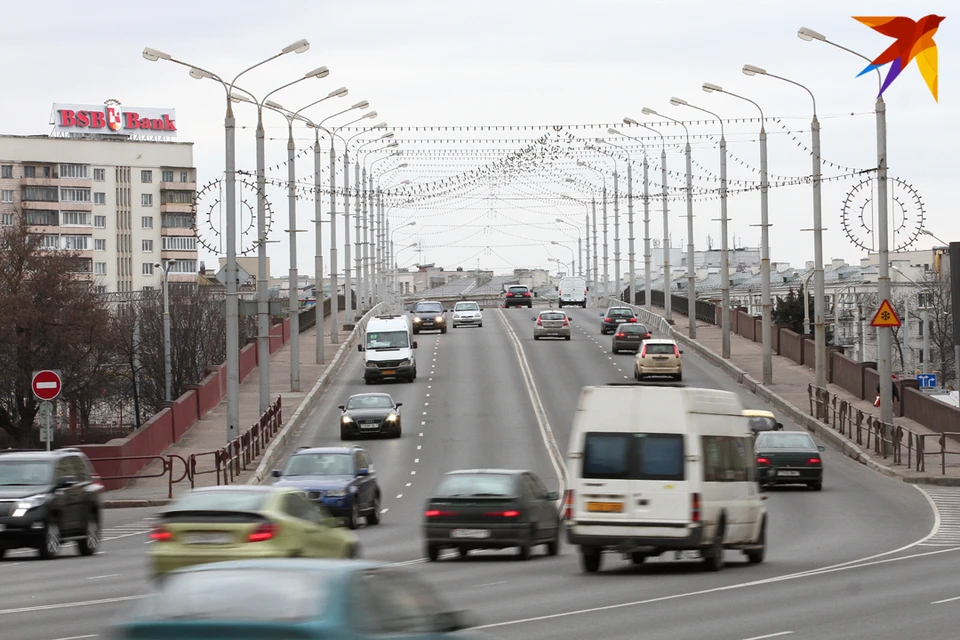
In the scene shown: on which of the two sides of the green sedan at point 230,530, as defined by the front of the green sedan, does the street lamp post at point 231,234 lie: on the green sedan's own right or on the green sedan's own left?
on the green sedan's own left

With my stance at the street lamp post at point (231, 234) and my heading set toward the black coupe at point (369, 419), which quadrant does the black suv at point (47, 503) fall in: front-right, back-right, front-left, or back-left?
back-right

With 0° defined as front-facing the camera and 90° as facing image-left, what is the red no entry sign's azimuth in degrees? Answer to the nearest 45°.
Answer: approximately 0°

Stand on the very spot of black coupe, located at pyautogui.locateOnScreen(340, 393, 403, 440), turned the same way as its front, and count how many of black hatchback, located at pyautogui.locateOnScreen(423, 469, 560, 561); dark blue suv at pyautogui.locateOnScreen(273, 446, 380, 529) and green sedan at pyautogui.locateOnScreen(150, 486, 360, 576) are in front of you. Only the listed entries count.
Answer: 3

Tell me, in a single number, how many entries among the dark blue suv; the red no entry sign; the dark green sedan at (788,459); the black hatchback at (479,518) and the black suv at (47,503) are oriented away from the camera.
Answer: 2

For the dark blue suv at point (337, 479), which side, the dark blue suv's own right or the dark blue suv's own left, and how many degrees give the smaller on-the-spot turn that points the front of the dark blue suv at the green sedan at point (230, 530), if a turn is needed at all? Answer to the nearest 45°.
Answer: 0° — it already faces it

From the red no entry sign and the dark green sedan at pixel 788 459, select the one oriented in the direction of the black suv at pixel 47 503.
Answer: the red no entry sign

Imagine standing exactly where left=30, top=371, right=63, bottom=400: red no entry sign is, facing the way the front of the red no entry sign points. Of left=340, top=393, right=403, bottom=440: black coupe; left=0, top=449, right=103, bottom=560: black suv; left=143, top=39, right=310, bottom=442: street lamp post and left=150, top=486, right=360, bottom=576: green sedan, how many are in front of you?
2

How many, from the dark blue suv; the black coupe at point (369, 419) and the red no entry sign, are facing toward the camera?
3

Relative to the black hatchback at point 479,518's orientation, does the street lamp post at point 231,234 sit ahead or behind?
ahead

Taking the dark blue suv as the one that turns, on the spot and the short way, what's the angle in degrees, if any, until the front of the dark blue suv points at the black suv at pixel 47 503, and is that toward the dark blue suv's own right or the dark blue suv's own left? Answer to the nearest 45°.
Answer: approximately 45° to the dark blue suv's own right

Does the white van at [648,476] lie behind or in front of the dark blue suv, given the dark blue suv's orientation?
in front

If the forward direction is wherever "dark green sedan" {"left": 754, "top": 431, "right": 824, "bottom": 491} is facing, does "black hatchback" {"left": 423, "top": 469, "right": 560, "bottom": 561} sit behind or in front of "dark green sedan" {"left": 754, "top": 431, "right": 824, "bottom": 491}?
behind

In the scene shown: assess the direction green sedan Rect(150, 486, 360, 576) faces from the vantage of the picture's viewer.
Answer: facing away from the viewer and to the right of the viewer

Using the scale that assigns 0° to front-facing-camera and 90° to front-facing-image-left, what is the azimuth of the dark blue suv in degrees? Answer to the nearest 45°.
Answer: approximately 0°

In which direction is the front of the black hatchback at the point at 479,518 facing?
away from the camera
